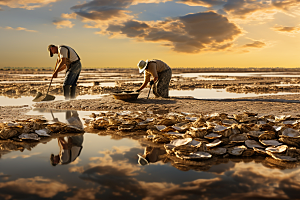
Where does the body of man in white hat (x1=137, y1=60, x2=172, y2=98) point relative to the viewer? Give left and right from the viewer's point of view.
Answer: facing to the left of the viewer

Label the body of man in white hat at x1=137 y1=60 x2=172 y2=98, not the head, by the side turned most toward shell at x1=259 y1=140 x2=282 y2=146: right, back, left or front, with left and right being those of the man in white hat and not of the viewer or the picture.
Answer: left

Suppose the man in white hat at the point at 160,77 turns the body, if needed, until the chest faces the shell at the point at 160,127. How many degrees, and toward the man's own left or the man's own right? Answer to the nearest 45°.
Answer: approximately 90° to the man's own left

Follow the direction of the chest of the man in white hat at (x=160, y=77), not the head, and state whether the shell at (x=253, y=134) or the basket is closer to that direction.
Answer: the basket

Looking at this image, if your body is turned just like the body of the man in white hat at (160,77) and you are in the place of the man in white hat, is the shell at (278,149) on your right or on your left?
on your left

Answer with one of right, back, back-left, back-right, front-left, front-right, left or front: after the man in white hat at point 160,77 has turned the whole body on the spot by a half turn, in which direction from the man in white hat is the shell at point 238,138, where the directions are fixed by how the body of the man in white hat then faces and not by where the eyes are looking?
right

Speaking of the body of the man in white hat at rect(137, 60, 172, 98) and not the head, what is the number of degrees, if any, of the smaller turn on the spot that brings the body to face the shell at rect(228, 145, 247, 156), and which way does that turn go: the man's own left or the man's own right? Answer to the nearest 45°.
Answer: approximately 90° to the man's own left

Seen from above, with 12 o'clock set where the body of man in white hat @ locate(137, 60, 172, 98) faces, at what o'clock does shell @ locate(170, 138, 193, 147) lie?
The shell is roughly at 9 o'clock from the man in white hat.

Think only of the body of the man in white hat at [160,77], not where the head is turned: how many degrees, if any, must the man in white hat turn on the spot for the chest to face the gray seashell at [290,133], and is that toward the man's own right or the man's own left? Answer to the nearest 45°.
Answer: approximately 90° to the man's own left

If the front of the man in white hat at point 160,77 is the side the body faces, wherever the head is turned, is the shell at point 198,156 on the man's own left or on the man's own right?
on the man's own left

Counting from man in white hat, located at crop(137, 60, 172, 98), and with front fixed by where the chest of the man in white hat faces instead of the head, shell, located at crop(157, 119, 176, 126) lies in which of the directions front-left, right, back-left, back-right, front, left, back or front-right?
left

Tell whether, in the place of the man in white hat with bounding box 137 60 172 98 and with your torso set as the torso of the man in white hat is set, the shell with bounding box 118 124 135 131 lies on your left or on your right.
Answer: on your left
